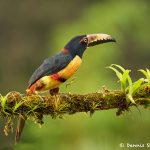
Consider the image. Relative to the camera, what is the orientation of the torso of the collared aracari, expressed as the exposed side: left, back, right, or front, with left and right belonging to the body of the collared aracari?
right
